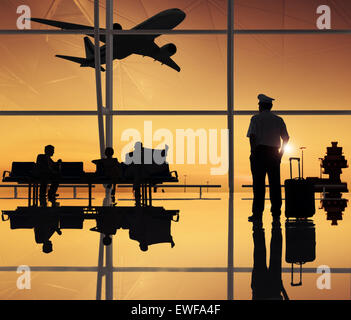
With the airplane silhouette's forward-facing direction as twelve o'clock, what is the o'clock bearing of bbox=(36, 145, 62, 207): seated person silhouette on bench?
The seated person silhouette on bench is roughly at 2 o'clock from the airplane silhouette.

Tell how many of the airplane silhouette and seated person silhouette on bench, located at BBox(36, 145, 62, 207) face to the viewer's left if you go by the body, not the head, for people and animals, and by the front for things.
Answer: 0

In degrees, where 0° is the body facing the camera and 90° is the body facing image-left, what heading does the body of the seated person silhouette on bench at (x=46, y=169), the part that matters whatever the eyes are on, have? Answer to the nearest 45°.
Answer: approximately 315°

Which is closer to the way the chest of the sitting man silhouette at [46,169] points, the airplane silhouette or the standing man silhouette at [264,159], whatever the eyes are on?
the standing man silhouette

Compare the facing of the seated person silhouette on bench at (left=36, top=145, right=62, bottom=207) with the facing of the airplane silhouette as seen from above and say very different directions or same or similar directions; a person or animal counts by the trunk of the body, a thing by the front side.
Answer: same or similar directions

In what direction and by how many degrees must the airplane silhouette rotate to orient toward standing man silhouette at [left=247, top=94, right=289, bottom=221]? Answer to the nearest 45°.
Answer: approximately 45° to its right

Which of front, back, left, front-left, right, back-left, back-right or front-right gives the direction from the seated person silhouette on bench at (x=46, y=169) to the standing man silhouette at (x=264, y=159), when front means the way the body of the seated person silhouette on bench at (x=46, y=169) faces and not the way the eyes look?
front

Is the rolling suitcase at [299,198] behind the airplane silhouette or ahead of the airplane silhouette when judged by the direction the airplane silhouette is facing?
ahead
